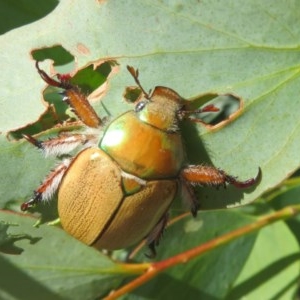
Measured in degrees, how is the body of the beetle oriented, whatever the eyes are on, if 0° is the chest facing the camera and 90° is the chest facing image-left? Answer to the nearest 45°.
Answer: approximately 225°

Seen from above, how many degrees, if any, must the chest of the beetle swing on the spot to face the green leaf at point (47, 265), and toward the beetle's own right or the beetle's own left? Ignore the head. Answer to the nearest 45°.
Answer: approximately 135° to the beetle's own left
